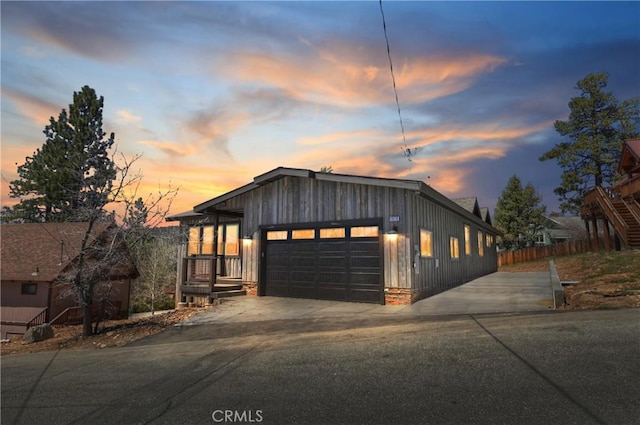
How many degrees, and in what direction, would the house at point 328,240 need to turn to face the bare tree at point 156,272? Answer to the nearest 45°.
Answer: approximately 90° to its right

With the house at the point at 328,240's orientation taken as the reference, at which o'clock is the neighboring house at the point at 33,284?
The neighboring house is roughly at 2 o'clock from the house.

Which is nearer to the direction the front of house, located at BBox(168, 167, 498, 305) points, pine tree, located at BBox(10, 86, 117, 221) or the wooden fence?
the pine tree

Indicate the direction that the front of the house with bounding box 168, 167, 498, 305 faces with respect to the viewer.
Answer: facing the viewer and to the left of the viewer

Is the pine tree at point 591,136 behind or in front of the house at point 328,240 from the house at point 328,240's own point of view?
behind

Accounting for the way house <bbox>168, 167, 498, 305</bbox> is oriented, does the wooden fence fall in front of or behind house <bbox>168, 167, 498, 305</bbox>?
behind

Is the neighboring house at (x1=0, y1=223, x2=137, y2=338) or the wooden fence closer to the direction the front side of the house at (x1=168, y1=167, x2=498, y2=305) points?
the neighboring house

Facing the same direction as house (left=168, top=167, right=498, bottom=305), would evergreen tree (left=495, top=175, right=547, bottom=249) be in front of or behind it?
behind

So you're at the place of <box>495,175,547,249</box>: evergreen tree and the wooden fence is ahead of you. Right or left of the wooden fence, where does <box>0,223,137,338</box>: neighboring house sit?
right
